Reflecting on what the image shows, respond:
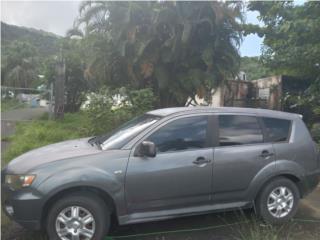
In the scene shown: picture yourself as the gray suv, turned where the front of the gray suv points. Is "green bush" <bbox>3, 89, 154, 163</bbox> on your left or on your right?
on your right

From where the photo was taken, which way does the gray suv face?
to the viewer's left

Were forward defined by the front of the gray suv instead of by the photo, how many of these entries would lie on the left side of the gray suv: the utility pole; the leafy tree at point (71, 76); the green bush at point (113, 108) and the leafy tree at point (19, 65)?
0

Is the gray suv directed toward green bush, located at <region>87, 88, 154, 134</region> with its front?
no

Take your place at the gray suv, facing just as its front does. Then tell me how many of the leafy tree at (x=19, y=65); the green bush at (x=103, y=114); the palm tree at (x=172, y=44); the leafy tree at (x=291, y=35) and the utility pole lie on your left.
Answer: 0

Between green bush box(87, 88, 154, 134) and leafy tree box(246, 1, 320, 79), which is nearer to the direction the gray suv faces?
the green bush

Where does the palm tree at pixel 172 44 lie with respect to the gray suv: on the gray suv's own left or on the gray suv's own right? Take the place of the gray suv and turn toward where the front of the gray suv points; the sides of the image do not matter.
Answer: on the gray suv's own right

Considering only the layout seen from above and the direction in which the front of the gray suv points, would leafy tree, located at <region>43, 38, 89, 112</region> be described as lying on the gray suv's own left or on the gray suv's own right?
on the gray suv's own right
